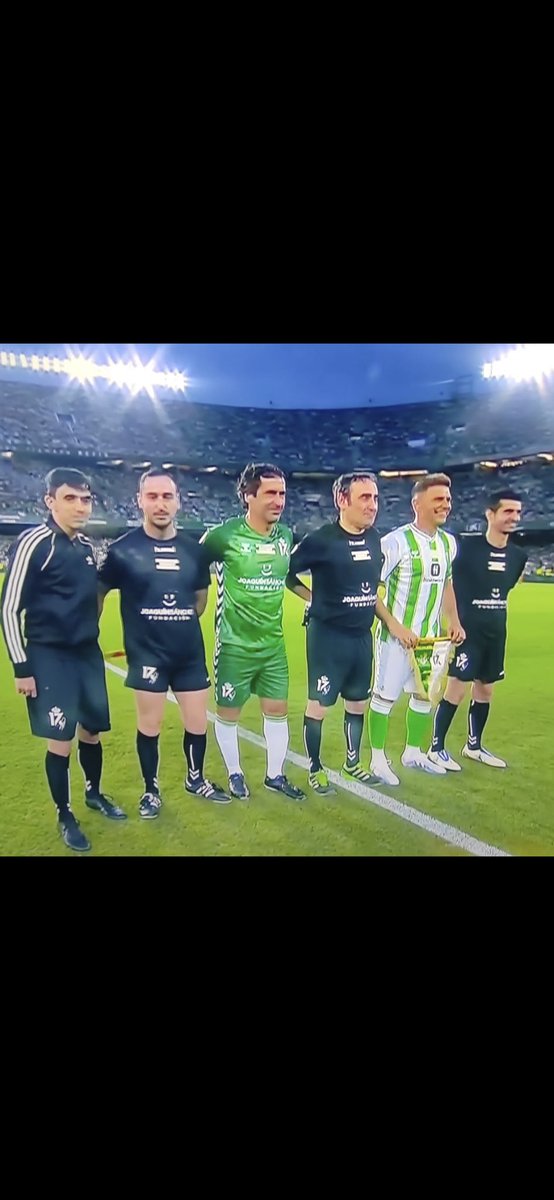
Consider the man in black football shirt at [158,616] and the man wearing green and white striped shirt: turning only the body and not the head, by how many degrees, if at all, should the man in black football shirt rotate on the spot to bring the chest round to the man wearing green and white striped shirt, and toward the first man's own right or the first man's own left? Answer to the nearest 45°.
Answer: approximately 90° to the first man's own left

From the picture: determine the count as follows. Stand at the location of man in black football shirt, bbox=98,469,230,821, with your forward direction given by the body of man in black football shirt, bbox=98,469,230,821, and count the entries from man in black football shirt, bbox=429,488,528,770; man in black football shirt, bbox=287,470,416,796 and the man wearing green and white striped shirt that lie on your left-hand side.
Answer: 3

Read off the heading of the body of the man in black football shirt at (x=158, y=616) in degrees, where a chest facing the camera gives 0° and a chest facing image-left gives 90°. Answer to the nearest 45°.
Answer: approximately 0°

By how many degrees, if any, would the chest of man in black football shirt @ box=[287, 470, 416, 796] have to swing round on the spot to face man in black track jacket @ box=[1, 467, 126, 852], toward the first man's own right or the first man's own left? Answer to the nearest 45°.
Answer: approximately 135° to the first man's own right

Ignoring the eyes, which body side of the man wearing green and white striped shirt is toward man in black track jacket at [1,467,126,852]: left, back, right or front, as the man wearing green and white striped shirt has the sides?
right

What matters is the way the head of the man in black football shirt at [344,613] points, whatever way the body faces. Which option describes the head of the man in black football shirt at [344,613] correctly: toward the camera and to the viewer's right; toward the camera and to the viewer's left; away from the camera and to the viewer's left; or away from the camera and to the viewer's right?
toward the camera and to the viewer's right

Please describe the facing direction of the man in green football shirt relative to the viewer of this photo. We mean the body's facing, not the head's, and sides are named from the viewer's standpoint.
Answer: facing the viewer and to the right of the viewer

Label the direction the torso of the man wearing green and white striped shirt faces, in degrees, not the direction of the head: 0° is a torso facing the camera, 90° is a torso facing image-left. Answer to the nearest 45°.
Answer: approximately 315°
